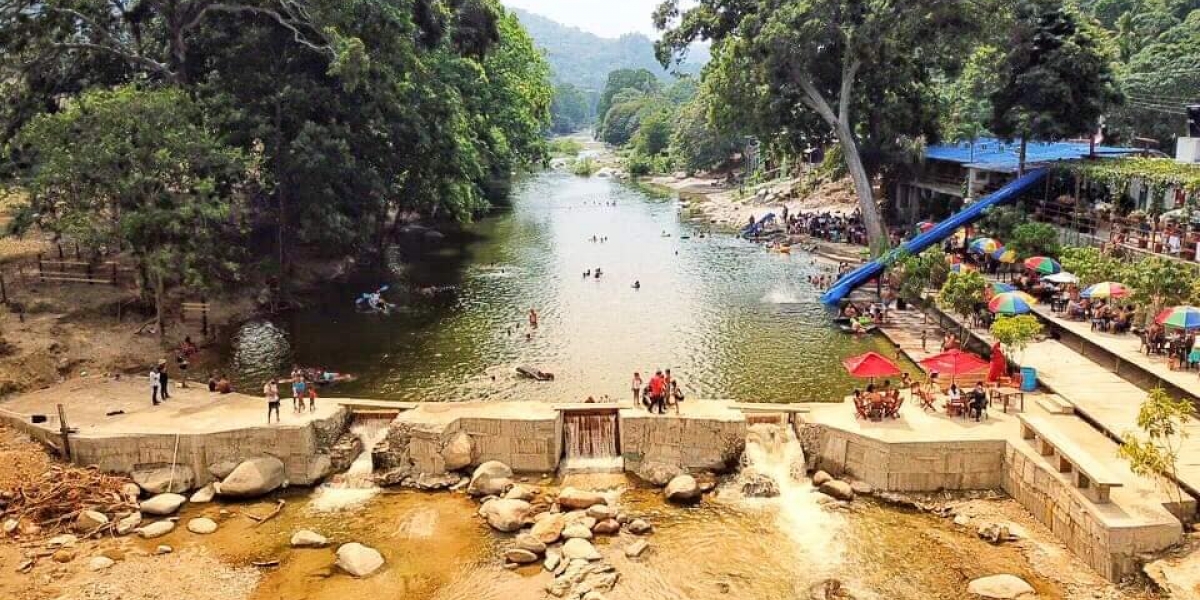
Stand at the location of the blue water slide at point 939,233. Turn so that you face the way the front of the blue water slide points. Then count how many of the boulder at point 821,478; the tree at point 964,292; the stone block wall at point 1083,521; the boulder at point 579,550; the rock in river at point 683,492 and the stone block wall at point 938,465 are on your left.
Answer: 6

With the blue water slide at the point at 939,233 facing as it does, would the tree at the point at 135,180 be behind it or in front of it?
in front

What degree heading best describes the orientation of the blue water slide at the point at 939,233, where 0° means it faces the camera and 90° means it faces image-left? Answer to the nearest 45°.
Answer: approximately 90°

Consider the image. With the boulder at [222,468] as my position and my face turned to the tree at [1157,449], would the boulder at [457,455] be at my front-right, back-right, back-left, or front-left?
front-left

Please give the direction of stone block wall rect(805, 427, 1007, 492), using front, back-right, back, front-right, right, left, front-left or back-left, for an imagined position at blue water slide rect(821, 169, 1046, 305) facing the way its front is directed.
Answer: left

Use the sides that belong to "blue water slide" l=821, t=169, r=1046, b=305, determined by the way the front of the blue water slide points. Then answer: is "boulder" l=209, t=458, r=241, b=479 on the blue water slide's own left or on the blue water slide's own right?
on the blue water slide's own left

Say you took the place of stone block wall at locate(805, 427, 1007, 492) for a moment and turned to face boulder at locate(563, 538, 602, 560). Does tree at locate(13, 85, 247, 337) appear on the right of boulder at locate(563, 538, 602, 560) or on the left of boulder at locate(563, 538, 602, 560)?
right

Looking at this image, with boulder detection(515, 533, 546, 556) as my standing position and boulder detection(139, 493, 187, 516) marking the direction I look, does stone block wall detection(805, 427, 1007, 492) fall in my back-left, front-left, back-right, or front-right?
back-right

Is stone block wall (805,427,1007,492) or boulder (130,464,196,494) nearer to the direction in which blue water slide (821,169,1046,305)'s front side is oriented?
the boulder

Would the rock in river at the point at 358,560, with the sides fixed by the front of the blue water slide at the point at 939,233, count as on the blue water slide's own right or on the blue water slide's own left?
on the blue water slide's own left

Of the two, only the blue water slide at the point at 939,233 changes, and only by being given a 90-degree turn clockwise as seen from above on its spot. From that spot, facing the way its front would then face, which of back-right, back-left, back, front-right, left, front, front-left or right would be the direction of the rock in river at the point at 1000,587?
back

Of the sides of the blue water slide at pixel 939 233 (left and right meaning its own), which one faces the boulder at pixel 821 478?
left

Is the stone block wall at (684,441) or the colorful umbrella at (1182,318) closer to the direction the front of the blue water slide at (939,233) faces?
the stone block wall
